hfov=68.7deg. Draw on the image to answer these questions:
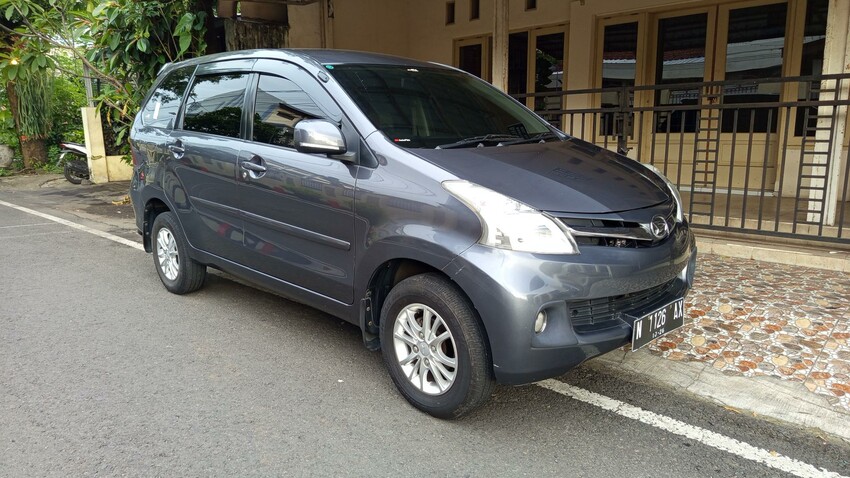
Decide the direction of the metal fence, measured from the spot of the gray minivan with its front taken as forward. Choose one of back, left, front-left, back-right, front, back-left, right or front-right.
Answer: left

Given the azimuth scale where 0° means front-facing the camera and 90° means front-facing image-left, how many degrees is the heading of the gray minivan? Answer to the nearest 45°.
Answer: approximately 315°

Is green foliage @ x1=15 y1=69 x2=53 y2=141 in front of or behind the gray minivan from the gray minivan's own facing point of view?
behind

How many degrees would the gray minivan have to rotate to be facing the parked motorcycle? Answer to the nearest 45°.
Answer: approximately 180°

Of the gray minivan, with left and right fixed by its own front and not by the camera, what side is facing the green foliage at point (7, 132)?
back

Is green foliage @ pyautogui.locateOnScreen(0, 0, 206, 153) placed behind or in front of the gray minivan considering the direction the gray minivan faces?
behind

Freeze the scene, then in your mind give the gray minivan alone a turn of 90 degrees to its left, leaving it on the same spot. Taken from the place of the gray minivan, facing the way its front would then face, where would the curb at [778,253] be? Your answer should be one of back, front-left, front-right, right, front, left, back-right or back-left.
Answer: front

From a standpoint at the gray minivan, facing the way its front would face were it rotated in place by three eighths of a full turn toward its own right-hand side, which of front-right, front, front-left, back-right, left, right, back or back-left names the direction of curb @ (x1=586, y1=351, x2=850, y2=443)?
back
